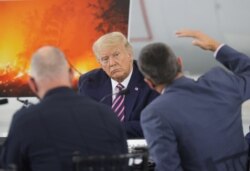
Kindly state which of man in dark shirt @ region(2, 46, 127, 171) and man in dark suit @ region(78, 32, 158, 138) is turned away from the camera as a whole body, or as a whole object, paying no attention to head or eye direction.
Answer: man in dark shirt @ region(2, 46, 127, 171)

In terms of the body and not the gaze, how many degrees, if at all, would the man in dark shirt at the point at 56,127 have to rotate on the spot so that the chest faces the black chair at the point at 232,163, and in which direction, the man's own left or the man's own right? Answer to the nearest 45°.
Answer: approximately 90° to the man's own right

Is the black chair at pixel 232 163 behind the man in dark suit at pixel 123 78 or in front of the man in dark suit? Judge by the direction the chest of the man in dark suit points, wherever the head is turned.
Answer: in front

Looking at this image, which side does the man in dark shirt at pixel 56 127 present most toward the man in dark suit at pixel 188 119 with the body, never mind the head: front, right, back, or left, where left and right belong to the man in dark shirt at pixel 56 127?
right

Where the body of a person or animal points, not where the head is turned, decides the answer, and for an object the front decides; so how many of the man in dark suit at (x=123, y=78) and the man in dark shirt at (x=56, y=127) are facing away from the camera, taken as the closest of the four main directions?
1

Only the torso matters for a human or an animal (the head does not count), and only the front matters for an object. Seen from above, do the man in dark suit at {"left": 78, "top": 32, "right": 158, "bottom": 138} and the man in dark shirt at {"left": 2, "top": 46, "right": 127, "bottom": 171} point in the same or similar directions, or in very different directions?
very different directions

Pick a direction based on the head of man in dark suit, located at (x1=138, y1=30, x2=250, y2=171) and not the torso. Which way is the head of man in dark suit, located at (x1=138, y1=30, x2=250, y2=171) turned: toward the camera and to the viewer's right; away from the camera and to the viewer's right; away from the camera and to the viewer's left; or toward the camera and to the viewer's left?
away from the camera and to the viewer's left

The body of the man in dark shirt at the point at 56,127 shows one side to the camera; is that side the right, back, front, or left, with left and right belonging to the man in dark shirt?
back

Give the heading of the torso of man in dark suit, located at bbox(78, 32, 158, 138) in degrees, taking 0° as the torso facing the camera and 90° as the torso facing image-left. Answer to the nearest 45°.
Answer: approximately 0°

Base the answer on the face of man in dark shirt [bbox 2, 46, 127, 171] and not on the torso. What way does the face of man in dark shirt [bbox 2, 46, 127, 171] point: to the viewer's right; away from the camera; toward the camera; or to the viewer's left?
away from the camera
